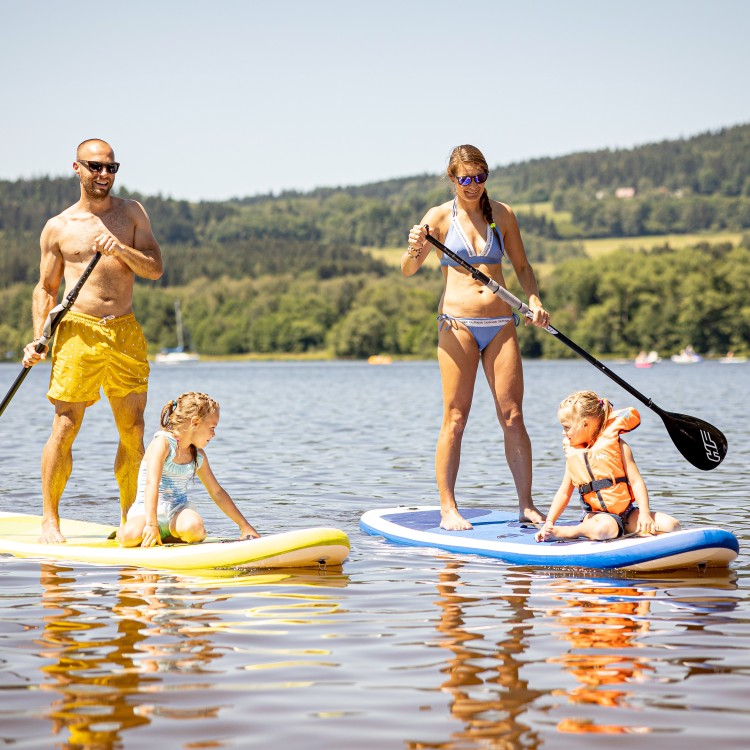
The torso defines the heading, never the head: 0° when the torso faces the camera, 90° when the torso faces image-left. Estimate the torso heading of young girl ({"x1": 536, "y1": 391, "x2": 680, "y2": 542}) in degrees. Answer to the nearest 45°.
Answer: approximately 45°

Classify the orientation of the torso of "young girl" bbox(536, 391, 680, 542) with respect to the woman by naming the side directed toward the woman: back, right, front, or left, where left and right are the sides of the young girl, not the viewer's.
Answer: right

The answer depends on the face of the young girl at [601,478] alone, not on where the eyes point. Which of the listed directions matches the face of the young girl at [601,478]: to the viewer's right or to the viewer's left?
to the viewer's left

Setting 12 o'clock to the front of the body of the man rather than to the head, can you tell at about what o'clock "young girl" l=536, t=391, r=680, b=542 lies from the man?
The young girl is roughly at 10 o'clock from the man.

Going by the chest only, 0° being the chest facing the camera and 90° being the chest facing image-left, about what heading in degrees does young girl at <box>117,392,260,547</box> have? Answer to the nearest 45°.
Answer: approximately 315°

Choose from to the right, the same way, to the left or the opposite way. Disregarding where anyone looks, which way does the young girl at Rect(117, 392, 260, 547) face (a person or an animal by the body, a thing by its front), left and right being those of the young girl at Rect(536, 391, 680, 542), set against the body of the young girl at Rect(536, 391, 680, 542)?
to the left

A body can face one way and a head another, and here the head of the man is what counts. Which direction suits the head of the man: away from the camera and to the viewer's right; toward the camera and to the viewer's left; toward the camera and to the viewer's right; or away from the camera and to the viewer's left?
toward the camera and to the viewer's right
